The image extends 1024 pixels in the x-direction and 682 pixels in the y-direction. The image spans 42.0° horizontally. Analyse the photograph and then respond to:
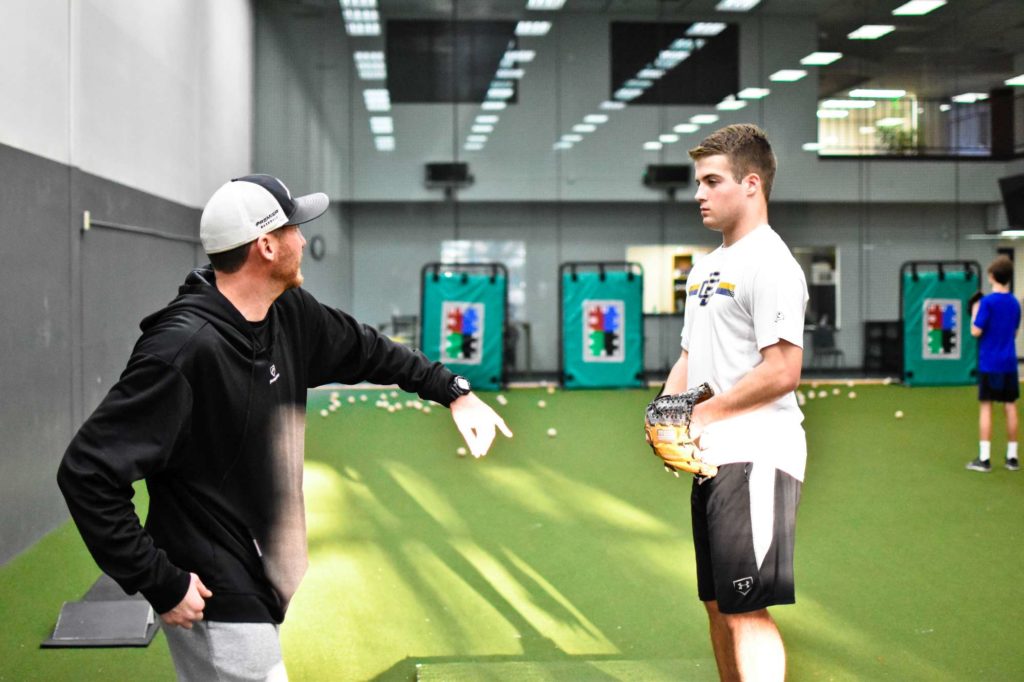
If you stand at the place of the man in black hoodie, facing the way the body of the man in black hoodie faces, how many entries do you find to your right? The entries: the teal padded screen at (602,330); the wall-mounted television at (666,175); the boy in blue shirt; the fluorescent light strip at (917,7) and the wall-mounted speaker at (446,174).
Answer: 0

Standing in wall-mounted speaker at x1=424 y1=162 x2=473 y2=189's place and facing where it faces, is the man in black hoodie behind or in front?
in front

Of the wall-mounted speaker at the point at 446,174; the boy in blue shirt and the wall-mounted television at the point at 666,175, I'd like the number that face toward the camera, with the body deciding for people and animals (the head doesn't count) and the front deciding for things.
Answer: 2

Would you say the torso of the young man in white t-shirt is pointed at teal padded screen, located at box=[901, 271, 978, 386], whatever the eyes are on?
no

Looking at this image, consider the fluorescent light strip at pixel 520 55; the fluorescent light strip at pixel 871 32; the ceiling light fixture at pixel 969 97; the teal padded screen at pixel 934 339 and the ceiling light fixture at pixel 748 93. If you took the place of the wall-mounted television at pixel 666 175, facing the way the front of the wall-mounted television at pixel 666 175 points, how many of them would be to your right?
1

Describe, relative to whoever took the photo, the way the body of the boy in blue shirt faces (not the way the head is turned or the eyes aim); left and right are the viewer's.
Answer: facing away from the viewer and to the left of the viewer

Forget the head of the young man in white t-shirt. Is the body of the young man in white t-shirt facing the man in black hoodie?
yes

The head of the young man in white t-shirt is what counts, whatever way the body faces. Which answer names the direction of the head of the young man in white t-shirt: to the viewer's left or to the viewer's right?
to the viewer's left

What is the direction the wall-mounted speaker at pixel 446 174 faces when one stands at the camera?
facing the viewer

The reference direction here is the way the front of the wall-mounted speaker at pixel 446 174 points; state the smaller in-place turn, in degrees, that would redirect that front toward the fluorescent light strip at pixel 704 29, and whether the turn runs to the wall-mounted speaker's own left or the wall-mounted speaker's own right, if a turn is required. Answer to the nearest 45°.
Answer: approximately 90° to the wall-mounted speaker's own left

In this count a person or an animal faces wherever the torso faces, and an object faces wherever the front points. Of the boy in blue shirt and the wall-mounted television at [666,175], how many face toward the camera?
1

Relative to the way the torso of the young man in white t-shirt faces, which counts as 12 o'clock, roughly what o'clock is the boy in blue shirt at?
The boy in blue shirt is roughly at 5 o'clock from the young man in white t-shirt.

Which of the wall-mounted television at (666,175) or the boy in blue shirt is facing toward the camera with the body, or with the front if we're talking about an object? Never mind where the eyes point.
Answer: the wall-mounted television

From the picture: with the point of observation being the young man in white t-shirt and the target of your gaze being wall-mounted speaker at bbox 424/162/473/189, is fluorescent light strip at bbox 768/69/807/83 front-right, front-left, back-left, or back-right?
front-right
